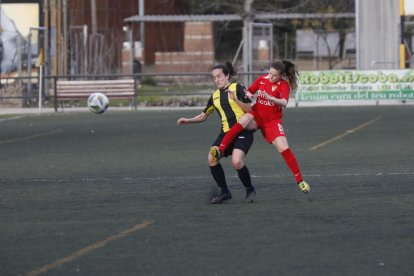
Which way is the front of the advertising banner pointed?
toward the camera

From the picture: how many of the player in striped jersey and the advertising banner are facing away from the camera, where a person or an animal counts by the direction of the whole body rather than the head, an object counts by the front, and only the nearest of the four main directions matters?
0

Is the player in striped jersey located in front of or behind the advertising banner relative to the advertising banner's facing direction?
in front

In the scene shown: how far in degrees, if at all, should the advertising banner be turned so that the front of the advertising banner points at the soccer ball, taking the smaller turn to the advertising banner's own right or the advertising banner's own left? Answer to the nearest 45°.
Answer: approximately 45° to the advertising banner's own right

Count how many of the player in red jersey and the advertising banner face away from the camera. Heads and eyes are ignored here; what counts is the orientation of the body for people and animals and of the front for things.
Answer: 0

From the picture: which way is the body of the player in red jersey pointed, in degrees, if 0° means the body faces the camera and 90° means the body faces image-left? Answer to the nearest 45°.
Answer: approximately 45°

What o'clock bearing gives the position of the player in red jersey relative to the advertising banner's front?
The player in red jersey is roughly at 12 o'clock from the advertising banner.

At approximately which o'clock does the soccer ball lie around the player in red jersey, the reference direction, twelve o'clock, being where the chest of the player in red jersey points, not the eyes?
The soccer ball is roughly at 4 o'clock from the player in red jersey.
